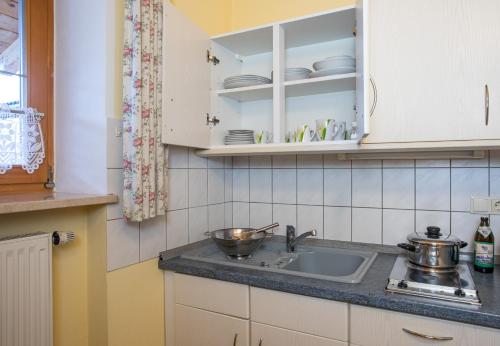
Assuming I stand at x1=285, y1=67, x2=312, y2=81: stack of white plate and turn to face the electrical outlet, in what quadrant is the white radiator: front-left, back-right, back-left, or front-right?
back-right

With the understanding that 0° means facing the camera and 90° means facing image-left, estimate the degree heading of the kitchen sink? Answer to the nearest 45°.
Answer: approximately 45°

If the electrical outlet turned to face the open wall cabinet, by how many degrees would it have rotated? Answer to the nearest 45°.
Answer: approximately 45° to its right
